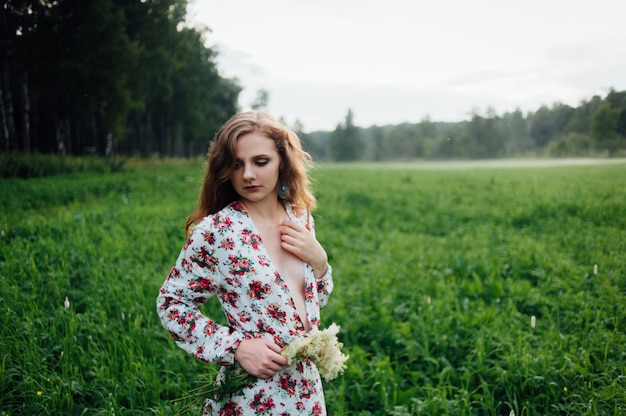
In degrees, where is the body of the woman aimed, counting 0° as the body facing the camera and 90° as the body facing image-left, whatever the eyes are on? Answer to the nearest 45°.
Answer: approximately 315°
